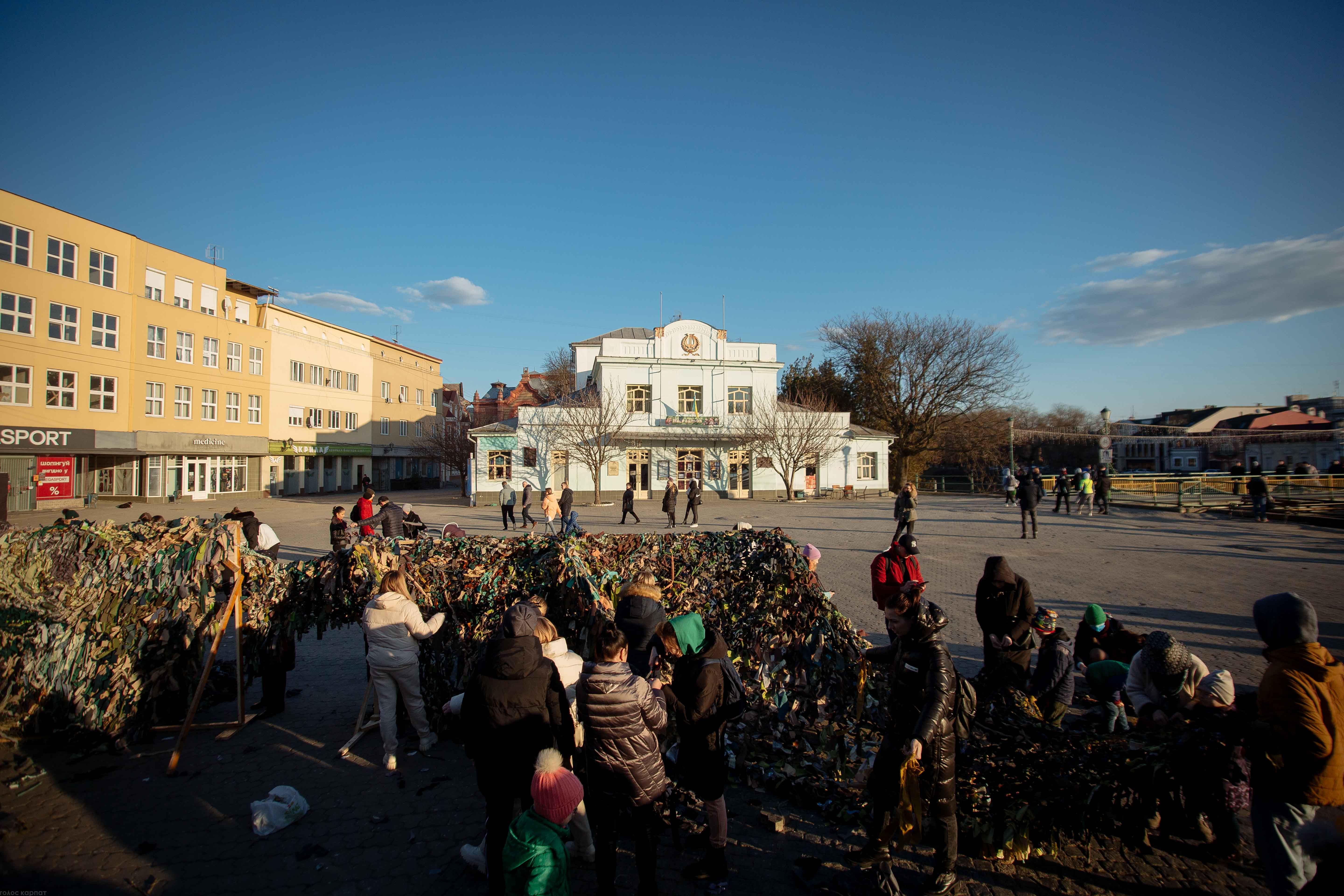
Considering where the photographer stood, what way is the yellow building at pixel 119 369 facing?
facing the viewer and to the right of the viewer

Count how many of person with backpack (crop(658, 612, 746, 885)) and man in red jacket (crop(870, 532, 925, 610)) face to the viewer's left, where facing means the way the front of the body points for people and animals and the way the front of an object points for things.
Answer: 1

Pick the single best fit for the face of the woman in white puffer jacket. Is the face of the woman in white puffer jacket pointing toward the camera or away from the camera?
away from the camera

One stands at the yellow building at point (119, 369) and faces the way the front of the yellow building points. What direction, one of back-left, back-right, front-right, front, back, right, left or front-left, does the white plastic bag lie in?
front-right

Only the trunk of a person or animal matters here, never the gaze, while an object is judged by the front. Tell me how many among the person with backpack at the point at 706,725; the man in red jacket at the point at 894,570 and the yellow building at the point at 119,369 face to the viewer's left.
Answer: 1

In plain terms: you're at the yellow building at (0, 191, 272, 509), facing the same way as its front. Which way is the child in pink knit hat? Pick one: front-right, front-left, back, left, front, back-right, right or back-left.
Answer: front-right
